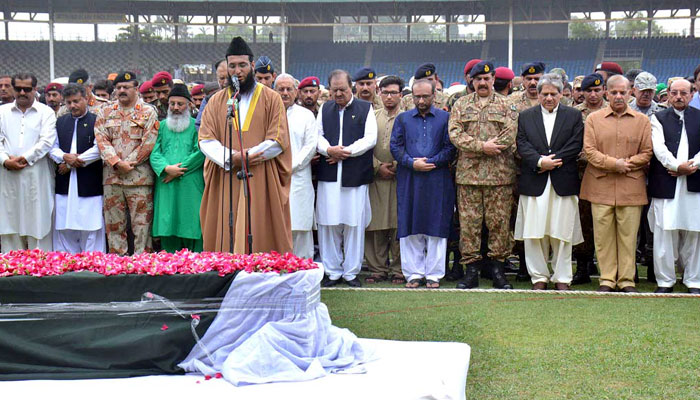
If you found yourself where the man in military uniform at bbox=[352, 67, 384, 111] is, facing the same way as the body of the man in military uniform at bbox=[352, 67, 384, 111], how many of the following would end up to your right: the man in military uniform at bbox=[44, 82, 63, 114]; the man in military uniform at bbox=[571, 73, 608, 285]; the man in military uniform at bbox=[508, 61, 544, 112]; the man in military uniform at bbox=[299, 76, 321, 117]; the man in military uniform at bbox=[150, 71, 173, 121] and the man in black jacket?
3

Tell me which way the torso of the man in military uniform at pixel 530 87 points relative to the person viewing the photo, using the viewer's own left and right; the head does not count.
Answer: facing the viewer

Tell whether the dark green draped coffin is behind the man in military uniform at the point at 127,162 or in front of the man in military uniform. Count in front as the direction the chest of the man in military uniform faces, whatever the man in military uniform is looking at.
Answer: in front

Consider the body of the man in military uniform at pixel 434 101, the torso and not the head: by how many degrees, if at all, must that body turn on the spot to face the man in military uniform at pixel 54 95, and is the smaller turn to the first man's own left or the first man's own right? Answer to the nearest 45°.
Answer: approximately 90° to the first man's own right

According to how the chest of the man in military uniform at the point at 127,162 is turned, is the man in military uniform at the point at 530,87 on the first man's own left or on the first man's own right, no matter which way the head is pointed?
on the first man's own left

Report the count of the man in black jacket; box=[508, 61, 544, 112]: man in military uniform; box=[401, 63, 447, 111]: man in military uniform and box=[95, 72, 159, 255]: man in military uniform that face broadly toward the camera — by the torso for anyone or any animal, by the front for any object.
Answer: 4

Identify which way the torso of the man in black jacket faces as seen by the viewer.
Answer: toward the camera

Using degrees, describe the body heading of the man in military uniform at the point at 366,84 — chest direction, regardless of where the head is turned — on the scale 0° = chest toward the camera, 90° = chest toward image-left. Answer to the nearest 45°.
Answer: approximately 0°

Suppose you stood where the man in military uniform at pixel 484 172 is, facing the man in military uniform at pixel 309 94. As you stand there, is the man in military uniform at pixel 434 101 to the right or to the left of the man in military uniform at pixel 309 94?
right

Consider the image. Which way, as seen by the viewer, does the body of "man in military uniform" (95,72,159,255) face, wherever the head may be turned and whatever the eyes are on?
toward the camera

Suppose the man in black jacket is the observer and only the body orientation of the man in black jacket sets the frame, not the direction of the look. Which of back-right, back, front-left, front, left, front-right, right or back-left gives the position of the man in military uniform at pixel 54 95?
right

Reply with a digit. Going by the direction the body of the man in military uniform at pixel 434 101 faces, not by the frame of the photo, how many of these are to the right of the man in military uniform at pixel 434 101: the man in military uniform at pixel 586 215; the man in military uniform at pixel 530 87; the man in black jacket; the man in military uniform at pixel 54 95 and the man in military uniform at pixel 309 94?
2

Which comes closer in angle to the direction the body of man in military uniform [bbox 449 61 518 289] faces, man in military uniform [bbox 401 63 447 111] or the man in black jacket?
the man in black jacket
